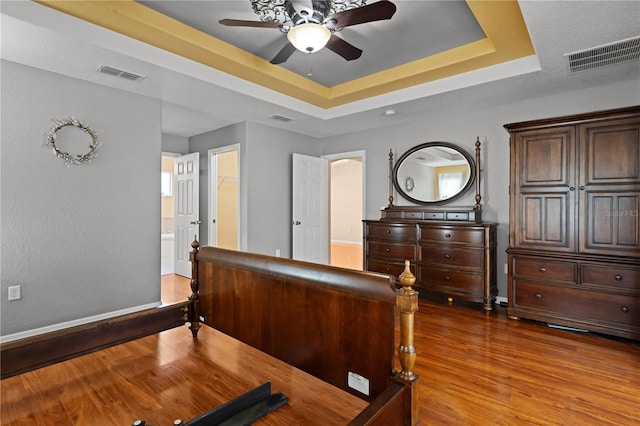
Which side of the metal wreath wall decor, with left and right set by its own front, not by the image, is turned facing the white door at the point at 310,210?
left

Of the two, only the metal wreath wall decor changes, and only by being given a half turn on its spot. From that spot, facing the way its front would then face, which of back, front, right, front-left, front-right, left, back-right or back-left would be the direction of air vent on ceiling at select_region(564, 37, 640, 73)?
back-right

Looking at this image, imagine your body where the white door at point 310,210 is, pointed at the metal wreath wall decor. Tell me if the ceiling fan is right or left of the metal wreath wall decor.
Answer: left

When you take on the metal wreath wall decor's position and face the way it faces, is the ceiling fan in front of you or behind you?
in front

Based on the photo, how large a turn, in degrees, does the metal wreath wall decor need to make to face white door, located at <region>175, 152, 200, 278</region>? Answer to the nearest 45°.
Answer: approximately 135° to its left

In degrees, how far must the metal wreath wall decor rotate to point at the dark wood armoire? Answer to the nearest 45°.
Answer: approximately 45° to its left

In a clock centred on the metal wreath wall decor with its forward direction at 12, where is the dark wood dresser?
The dark wood dresser is roughly at 10 o'clock from the metal wreath wall decor.

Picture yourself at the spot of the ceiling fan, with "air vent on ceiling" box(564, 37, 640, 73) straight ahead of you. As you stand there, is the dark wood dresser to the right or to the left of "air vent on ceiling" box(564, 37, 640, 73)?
left
